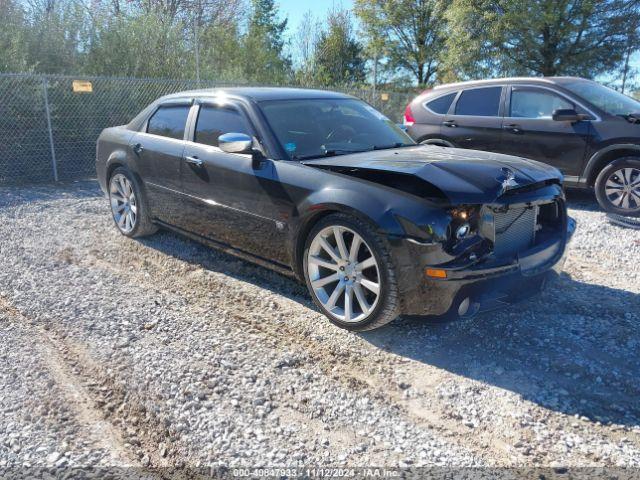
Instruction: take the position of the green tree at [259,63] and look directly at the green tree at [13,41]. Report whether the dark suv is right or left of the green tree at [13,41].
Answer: left

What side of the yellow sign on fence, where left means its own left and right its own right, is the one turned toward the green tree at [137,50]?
back

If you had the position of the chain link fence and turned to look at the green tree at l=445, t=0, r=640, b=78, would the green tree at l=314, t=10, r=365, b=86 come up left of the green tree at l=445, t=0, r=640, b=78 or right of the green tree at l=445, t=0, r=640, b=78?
left

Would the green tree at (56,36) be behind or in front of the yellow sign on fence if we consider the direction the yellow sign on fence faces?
behind

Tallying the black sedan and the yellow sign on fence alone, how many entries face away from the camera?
0

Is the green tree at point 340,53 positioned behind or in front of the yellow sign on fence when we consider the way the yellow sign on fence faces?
behind

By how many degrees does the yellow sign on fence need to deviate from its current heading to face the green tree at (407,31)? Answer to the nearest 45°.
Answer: approximately 135° to its left

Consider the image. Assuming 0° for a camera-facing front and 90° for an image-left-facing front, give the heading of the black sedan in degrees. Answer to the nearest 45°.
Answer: approximately 315°

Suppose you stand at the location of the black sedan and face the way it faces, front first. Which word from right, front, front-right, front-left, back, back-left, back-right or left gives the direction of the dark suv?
left

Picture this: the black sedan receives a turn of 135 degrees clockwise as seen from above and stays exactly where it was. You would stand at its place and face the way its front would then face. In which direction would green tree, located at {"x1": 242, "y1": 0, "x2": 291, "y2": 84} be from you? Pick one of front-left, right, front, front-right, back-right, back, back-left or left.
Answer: right

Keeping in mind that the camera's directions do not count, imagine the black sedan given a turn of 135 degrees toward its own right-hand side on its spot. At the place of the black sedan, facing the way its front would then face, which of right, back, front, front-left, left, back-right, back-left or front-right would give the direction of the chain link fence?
front-right

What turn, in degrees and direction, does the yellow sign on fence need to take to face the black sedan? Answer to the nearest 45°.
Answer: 0° — it already faces it

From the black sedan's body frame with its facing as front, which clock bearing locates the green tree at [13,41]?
The green tree is roughly at 6 o'clock from the black sedan.
